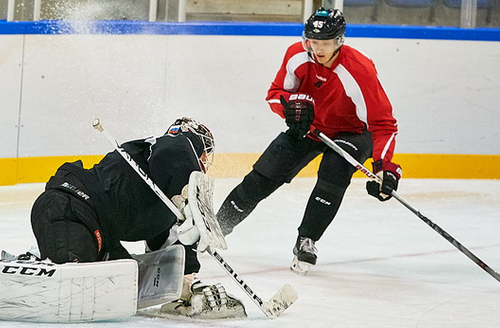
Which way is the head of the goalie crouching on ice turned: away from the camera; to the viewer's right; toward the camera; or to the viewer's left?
to the viewer's right

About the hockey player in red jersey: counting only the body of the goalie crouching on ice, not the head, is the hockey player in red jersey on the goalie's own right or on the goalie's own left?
on the goalie's own left

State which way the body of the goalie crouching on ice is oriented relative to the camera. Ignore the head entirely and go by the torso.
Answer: to the viewer's right
